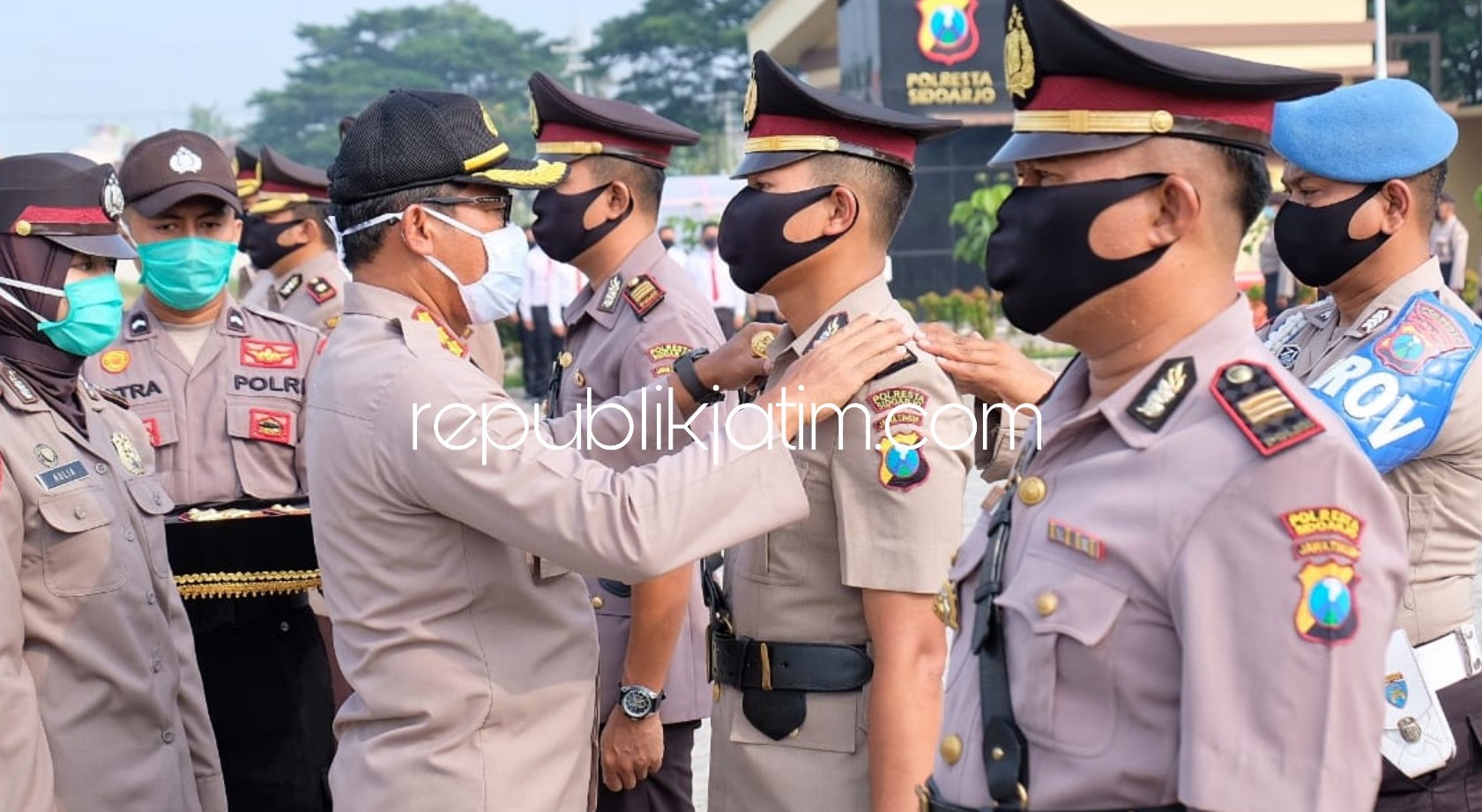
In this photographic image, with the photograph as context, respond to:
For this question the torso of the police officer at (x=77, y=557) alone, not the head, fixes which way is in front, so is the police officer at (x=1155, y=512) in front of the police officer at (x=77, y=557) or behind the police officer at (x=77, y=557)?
in front

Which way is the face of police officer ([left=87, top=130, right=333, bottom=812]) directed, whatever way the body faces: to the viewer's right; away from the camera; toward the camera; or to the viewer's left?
toward the camera

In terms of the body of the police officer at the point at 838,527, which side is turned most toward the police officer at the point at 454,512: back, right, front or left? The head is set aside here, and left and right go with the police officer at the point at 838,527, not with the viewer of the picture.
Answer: front

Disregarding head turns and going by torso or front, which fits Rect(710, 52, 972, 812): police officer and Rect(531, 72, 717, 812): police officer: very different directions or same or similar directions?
same or similar directions

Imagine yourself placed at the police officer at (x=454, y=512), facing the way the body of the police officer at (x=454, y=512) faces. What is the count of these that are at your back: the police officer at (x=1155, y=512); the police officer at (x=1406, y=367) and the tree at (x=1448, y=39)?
0

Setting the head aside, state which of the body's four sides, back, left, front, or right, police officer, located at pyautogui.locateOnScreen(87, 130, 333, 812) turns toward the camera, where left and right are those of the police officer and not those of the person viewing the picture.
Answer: front

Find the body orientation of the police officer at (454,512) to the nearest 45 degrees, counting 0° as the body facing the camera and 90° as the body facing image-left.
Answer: approximately 270°
